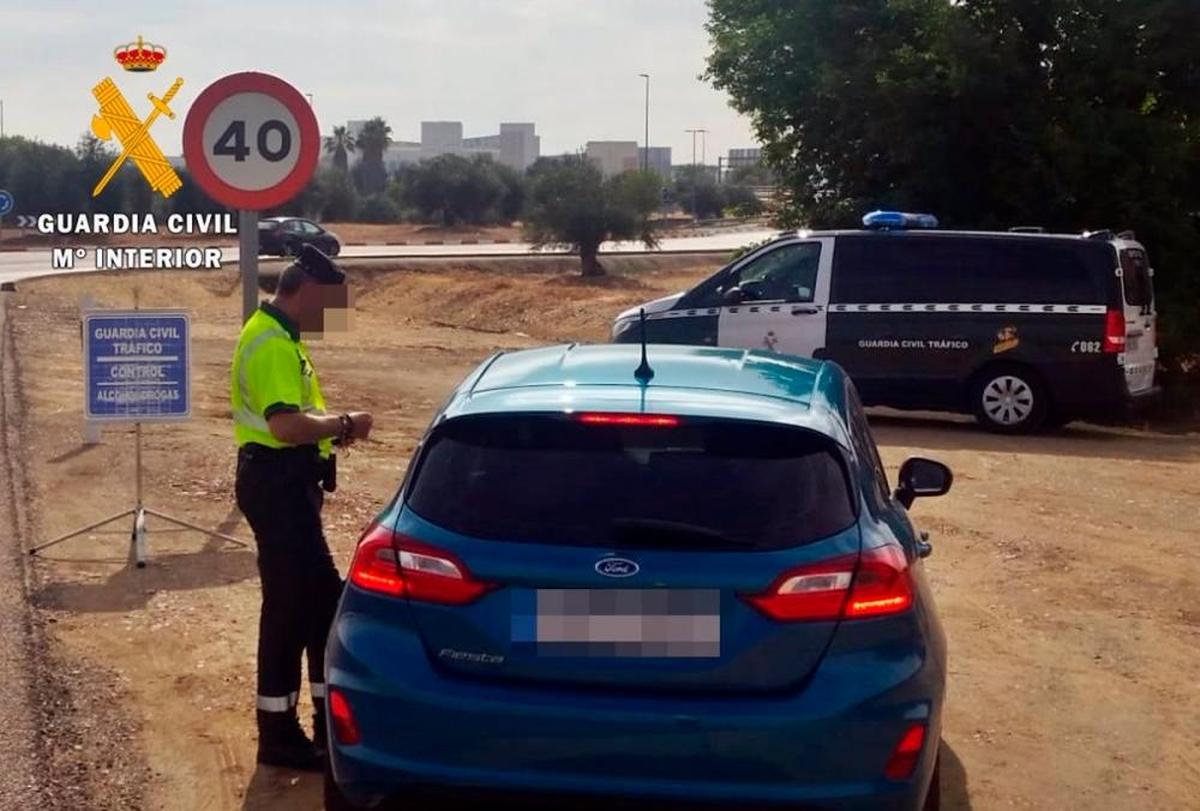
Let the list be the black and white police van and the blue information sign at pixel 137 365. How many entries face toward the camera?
1

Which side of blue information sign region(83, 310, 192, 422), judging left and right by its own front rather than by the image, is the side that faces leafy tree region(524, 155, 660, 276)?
back

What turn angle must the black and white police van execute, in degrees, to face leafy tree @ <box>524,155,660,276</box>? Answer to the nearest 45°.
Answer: approximately 90° to its right

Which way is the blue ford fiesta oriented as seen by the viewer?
away from the camera

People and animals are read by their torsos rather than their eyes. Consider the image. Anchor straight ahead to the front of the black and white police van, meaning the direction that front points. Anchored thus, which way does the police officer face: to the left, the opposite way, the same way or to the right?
the opposite way

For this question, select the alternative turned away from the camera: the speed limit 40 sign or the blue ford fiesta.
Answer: the blue ford fiesta

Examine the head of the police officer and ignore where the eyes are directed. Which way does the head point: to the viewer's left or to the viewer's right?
to the viewer's right

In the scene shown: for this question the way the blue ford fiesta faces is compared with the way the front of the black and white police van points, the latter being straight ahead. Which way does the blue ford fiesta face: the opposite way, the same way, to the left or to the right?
to the right

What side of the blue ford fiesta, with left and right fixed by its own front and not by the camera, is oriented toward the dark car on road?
front

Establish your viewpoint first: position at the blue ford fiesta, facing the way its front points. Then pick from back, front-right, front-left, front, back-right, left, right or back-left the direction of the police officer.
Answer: back-left

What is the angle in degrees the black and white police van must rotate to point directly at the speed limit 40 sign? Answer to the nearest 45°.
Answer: approximately 45° to its left

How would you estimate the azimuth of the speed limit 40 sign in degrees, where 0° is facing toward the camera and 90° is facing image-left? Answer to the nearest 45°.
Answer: approximately 0°

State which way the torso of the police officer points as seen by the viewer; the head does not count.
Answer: to the viewer's right

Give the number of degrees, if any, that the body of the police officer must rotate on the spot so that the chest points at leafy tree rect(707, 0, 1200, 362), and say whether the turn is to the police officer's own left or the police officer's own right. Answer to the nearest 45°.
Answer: approximately 45° to the police officer's own left

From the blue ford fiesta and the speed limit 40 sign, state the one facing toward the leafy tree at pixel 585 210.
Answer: the blue ford fiesta

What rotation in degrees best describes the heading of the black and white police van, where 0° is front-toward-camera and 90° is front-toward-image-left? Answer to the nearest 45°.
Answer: approximately 90°

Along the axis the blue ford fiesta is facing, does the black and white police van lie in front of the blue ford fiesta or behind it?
in front

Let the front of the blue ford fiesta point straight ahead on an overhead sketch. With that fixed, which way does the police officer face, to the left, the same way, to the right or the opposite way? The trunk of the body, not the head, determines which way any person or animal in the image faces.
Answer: to the right
